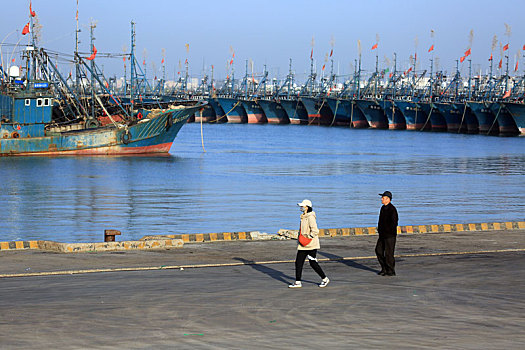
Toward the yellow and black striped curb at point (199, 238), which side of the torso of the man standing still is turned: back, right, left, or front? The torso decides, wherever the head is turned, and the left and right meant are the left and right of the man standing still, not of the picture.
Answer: right

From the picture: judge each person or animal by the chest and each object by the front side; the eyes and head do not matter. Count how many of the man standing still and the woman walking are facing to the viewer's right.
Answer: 0

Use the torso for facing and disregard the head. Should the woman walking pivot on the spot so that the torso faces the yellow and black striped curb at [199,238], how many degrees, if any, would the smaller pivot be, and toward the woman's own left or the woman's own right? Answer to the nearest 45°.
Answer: approximately 45° to the woman's own right

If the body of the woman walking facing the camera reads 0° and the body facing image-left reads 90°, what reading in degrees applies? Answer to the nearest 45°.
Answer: approximately 90°

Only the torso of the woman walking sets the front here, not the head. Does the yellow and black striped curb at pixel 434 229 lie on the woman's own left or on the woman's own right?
on the woman's own right

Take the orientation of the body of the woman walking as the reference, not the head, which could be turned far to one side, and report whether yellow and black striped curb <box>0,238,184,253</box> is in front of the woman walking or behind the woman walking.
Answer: in front

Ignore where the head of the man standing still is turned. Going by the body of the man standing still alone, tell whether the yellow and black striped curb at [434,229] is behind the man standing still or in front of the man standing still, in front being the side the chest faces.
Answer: behind
